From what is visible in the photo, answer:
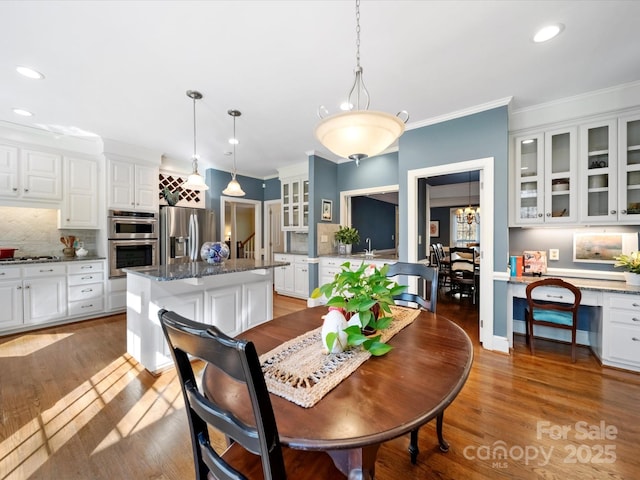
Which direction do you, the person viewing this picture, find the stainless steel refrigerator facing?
facing the viewer and to the right of the viewer

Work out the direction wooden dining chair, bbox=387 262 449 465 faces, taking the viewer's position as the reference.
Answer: facing the viewer and to the left of the viewer

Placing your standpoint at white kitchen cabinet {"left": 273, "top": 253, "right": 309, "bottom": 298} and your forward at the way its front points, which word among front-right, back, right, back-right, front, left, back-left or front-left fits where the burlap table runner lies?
front-left

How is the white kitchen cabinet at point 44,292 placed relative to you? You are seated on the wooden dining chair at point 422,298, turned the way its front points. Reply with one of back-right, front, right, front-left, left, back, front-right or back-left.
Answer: front-right

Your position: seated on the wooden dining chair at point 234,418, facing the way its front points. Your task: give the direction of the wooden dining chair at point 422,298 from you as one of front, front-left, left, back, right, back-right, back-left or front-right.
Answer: front

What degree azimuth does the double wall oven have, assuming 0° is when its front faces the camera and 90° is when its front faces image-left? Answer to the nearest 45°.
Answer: approximately 315°

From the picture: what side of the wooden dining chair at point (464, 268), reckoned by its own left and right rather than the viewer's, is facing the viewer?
back

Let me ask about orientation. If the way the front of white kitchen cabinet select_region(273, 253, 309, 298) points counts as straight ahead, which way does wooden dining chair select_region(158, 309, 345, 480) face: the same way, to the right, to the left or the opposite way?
the opposite way

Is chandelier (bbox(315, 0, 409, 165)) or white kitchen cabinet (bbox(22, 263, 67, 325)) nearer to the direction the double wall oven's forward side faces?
the chandelier

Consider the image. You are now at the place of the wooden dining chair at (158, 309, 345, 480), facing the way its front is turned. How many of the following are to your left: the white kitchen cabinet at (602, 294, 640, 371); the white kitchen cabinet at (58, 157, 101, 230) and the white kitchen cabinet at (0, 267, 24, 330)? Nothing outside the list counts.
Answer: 2

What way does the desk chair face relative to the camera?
away from the camera

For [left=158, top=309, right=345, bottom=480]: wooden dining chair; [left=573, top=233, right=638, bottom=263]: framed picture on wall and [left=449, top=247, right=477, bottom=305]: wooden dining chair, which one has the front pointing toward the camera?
the framed picture on wall

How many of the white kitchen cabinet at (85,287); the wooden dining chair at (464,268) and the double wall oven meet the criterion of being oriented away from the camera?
1

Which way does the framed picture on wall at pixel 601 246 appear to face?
toward the camera

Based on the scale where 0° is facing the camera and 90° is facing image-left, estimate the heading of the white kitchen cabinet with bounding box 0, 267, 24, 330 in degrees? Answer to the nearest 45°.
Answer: approximately 315°
